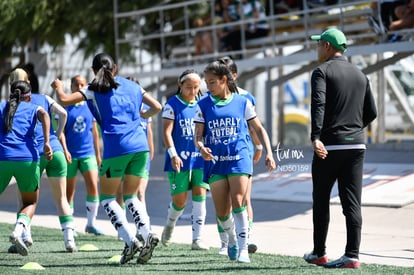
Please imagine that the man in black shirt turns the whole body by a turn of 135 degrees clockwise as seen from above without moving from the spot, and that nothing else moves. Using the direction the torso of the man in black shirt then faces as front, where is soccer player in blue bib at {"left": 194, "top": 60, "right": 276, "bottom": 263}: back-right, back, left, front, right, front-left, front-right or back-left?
back

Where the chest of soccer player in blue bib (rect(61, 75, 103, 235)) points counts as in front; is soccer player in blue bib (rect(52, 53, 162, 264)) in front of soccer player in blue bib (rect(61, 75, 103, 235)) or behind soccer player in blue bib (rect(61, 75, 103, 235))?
in front

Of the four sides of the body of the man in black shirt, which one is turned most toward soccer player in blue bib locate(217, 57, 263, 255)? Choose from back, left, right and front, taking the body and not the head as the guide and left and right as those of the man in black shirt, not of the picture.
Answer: front

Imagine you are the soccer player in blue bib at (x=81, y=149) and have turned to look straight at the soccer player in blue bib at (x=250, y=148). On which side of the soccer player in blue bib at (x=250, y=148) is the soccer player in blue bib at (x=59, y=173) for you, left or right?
right

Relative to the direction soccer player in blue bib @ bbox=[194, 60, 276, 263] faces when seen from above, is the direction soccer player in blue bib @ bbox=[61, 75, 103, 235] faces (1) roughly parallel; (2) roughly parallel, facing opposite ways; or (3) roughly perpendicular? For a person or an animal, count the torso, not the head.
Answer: roughly parallel

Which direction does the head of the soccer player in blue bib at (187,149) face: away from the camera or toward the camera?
toward the camera

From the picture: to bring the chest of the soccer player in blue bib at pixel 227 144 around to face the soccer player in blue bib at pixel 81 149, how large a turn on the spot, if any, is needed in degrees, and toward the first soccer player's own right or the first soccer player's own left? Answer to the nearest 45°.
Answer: approximately 135° to the first soccer player's own right

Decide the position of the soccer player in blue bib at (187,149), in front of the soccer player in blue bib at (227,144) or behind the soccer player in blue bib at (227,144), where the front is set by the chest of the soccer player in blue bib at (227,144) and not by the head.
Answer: behind

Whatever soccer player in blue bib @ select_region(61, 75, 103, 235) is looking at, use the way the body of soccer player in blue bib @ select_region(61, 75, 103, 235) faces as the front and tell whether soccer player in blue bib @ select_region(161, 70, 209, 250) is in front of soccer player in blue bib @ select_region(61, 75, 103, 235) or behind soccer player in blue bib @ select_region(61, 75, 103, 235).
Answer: in front

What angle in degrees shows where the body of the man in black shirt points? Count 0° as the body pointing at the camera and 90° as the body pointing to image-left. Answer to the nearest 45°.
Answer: approximately 135°

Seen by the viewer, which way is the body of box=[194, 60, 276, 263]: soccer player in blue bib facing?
toward the camera

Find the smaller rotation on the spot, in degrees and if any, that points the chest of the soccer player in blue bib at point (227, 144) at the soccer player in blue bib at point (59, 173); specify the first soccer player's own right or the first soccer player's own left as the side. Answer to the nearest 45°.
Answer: approximately 135° to the first soccer player's own right

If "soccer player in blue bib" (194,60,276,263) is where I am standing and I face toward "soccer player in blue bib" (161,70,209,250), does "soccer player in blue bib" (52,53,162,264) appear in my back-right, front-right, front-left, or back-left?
front-left

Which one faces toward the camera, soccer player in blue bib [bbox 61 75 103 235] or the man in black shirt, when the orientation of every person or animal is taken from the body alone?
the soccer player in blue bib

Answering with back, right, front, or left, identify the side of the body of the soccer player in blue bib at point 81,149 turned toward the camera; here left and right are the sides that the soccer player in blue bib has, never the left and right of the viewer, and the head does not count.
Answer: front

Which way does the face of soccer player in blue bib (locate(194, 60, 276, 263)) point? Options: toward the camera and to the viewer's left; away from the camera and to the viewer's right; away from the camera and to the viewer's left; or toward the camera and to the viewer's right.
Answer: toward the camera and to the viewer's left

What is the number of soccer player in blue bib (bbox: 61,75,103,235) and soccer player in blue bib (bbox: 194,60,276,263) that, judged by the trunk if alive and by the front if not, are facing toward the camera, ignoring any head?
2
